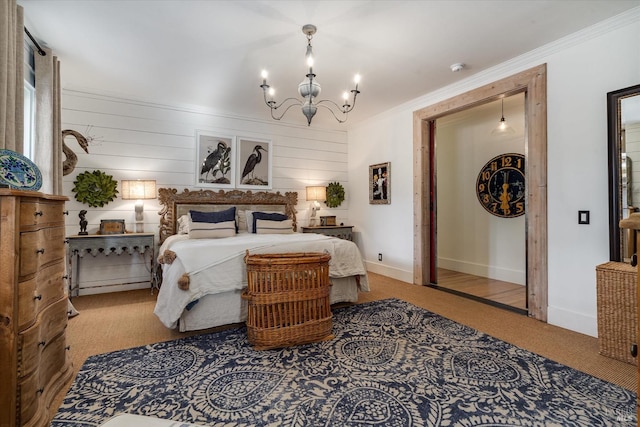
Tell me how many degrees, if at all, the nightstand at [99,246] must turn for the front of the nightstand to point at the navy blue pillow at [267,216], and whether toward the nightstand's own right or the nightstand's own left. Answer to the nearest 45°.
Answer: approximately 90° to the nightstand's own left

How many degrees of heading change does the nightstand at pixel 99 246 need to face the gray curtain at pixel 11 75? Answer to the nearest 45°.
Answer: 0° — it already faces it

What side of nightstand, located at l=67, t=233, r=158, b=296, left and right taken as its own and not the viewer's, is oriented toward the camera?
front

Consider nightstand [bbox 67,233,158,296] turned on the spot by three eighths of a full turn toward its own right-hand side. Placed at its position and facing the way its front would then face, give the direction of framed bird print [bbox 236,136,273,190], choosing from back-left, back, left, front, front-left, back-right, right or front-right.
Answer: back-right

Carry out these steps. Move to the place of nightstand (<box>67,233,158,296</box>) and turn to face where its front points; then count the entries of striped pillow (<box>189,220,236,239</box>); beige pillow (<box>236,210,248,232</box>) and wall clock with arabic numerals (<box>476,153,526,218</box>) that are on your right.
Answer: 0

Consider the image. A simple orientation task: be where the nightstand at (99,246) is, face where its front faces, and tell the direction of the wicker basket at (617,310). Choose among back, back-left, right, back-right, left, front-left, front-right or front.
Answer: front-left

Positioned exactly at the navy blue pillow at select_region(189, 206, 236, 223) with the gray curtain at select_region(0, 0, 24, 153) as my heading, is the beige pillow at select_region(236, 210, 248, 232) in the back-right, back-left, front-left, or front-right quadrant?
back-left

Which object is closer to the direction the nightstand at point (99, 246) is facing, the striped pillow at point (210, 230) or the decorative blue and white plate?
the decorative blue and white plate

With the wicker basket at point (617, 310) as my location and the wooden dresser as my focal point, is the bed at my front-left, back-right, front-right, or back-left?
front-right

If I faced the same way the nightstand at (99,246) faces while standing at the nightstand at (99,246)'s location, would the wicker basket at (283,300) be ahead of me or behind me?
ahead

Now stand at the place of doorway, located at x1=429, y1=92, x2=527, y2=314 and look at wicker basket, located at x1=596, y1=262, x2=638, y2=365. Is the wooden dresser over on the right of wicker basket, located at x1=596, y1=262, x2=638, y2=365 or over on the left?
right
